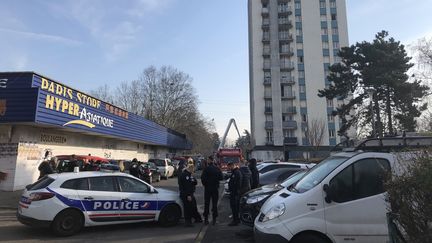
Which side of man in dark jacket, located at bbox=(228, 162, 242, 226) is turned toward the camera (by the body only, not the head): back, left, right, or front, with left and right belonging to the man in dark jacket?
left

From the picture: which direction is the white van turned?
to the viewer's left

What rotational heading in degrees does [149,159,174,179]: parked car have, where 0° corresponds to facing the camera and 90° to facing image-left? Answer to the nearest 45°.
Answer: approximately 315°

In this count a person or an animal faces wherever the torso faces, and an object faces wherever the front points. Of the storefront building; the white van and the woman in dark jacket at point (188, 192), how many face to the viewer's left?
1
